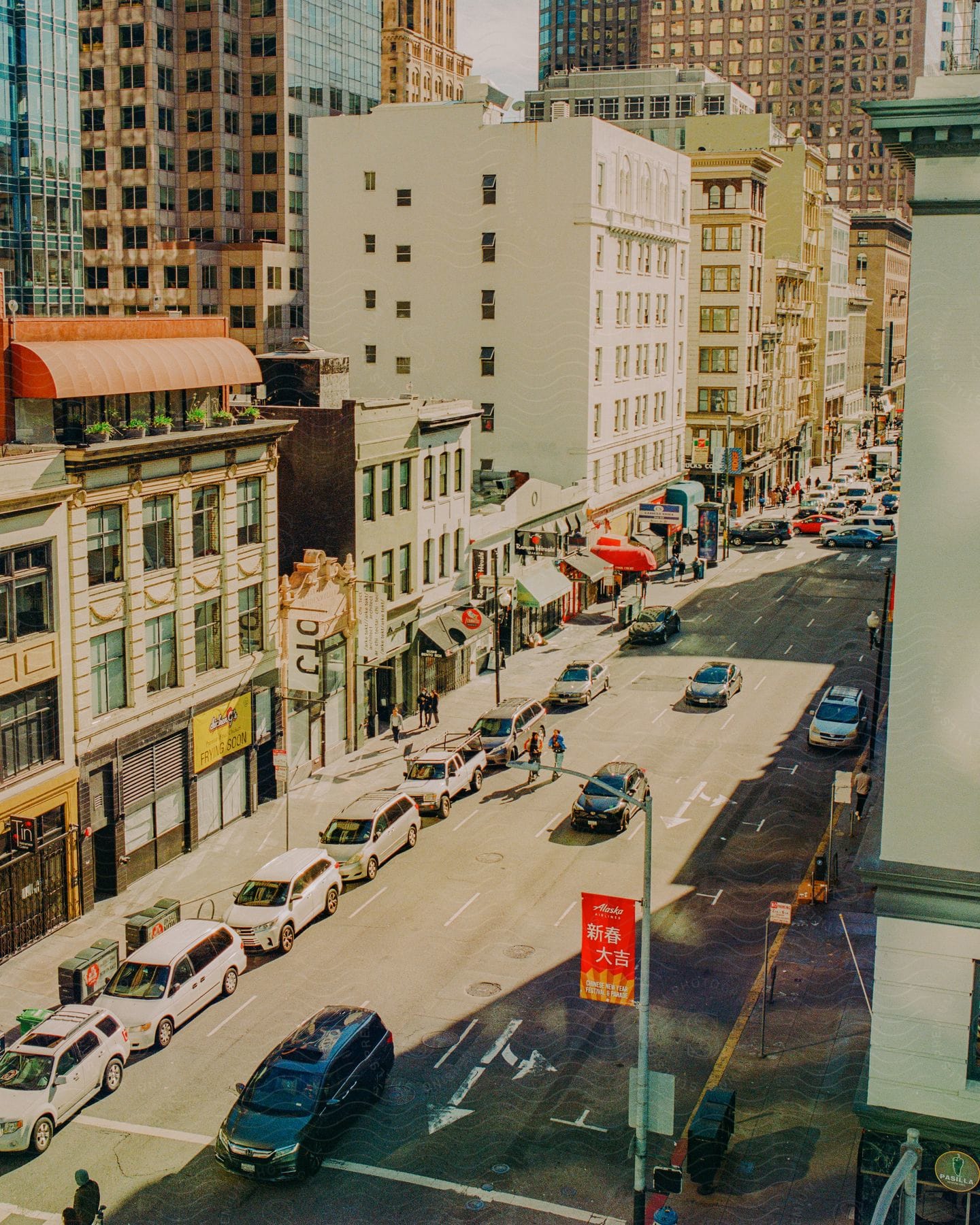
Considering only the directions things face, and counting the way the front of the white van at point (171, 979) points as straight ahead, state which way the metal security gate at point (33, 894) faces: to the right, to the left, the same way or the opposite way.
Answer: to the left

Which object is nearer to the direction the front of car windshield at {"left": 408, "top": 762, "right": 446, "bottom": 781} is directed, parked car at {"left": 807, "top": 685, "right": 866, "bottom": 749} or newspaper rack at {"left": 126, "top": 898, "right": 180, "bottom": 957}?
the newspaper rack

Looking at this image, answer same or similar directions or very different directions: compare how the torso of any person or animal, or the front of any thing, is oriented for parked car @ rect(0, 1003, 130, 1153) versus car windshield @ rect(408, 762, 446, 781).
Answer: same or similar directions

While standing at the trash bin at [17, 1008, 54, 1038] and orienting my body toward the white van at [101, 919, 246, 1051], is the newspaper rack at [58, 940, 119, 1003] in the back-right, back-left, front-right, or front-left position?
front-left

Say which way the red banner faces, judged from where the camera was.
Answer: facing the viewer

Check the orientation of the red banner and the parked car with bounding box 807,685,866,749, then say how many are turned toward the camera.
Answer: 2

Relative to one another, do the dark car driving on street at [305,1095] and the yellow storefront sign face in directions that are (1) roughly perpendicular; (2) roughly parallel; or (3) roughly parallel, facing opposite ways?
roughly perpendicular

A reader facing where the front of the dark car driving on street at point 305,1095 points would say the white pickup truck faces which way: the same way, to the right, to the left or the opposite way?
the same way

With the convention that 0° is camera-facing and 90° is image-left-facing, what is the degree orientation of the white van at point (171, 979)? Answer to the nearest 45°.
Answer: approximately 45°

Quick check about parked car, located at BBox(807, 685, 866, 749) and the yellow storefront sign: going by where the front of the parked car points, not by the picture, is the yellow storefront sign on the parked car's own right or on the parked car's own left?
on the parked car's own right

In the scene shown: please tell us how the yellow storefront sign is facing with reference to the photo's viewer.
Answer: facing the viewer and to the right of the viewer

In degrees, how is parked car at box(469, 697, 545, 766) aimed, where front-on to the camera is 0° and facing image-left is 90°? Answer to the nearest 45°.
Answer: approximately 45°

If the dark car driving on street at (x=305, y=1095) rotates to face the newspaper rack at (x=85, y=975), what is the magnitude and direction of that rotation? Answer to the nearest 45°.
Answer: approximately 90° to its right

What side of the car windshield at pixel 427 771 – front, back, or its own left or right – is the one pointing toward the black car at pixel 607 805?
left

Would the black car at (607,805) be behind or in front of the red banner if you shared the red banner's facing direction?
behind

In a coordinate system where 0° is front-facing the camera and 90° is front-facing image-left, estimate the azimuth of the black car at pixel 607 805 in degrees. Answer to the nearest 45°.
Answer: approximately 45°

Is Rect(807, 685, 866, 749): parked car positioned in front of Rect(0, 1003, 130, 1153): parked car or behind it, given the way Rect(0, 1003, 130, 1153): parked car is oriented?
behind

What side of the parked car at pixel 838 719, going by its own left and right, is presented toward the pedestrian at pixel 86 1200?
front

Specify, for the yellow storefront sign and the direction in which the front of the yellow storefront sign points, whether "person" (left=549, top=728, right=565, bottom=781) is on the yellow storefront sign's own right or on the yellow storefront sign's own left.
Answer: on the yellow storefront sign's own left

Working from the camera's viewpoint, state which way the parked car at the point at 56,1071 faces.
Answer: facing the viewer and to the left of the viewer

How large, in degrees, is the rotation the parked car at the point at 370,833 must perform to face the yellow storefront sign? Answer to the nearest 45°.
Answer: approximately 90° to its right
